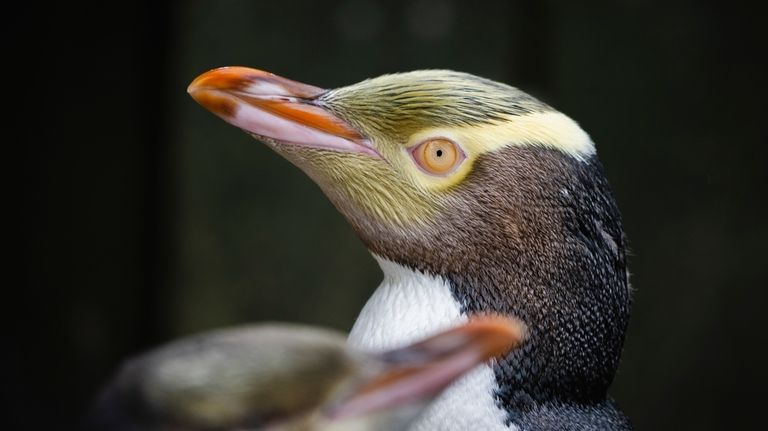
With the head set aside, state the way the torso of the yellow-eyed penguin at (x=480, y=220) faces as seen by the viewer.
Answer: to the viewer's left
